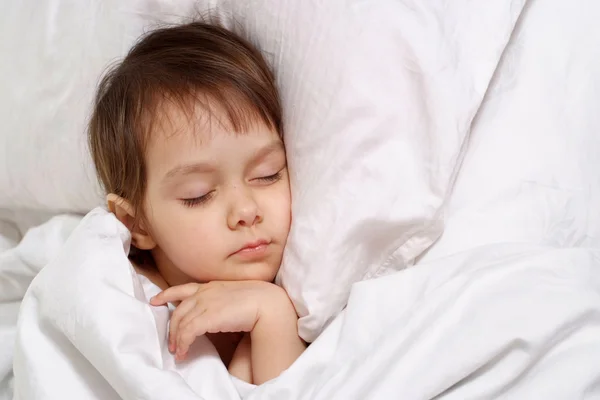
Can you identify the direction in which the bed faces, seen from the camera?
facing the viewer
